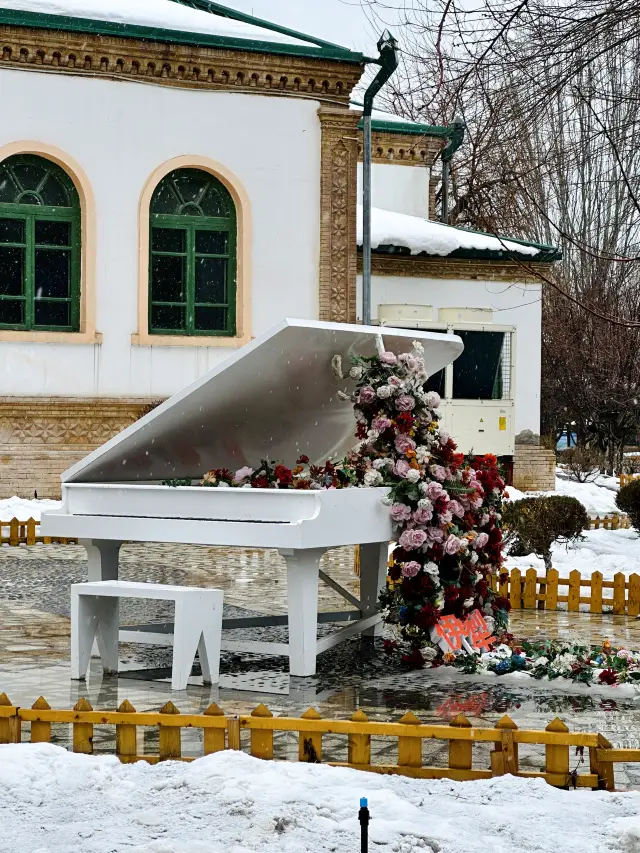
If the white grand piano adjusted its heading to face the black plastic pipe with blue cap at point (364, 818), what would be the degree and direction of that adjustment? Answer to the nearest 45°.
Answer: approximately 45° to its left

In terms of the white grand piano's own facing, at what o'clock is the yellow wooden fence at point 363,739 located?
The yellow wooden fence is roughly at 10 o'clock from the white grand piano.

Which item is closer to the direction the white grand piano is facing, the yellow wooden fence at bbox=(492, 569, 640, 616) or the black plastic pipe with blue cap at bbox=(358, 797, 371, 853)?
the black plastic pipe with blue cap

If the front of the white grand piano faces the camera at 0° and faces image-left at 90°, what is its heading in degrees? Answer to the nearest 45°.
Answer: approximately 45°

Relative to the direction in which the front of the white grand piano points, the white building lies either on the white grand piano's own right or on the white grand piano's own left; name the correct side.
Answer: on the white grand piano's own right

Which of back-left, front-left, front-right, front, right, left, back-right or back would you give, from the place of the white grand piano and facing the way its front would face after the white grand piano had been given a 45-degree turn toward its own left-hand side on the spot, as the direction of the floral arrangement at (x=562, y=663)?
left
